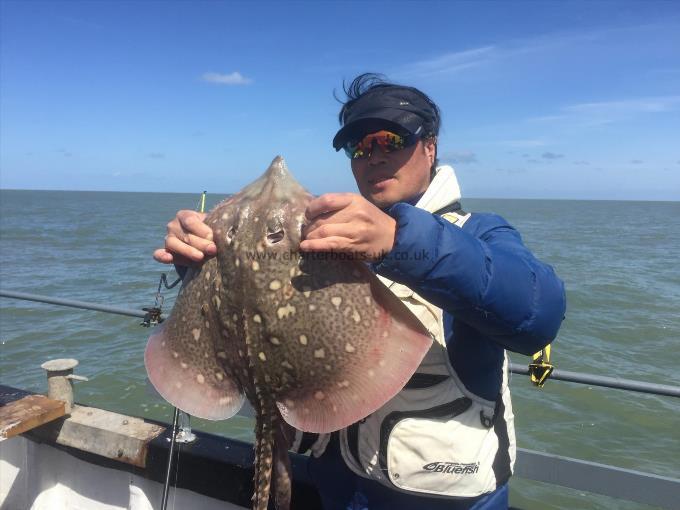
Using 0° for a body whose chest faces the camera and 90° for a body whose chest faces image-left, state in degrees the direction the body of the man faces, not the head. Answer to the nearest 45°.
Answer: approximately 45°
